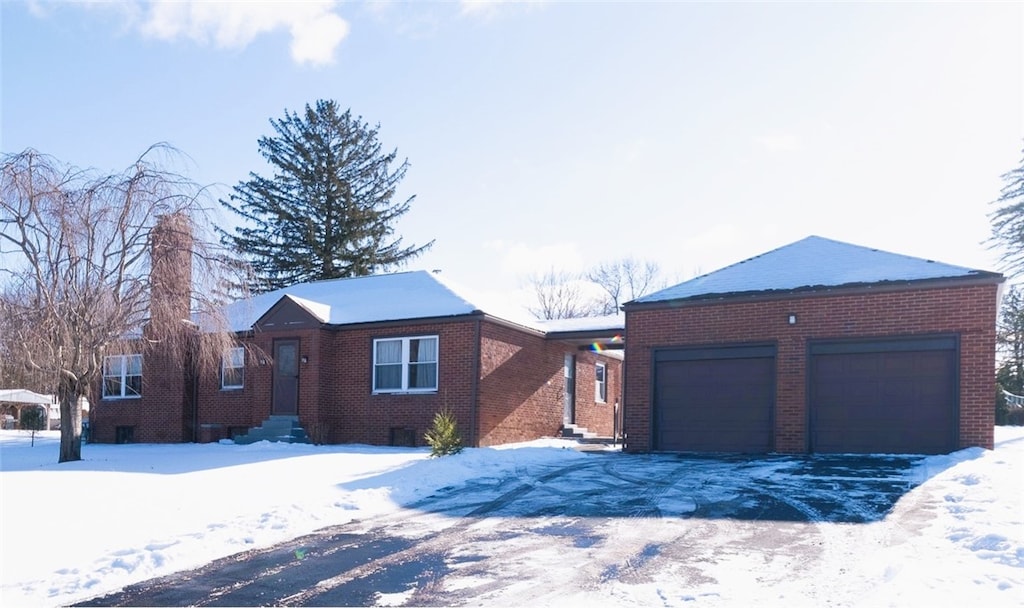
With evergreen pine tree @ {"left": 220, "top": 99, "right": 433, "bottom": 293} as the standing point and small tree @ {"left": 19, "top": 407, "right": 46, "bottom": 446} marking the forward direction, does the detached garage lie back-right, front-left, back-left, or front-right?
back-left

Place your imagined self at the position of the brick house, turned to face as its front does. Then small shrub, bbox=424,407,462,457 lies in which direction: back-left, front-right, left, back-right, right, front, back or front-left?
front-left

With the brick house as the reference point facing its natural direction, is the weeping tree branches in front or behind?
in front

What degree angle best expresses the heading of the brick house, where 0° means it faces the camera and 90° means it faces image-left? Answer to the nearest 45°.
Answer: approximately 45°

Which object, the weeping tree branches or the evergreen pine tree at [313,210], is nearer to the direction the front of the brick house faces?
the weeping tree branches

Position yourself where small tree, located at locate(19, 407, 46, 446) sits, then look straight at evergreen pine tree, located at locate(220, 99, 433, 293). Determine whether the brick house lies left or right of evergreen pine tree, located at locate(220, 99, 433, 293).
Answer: right

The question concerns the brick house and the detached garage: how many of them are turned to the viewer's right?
0

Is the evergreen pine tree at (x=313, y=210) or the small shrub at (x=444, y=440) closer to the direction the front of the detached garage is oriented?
the small shrub

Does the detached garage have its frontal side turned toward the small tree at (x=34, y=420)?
no

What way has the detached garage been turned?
toward the camera

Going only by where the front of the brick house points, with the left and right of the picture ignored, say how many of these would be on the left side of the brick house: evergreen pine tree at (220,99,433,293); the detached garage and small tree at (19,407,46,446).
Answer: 1

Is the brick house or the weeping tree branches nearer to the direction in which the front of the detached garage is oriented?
the weeping tree branches

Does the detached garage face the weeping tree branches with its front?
no

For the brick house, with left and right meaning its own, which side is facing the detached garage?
left

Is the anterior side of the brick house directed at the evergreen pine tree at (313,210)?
no
